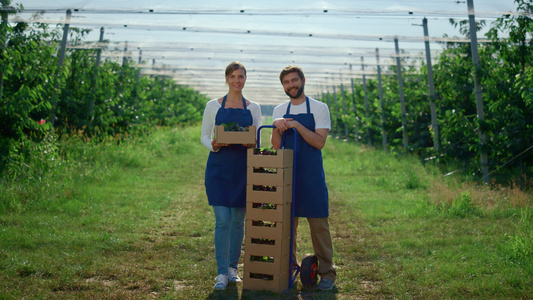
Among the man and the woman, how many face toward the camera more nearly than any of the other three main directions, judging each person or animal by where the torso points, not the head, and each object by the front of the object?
2

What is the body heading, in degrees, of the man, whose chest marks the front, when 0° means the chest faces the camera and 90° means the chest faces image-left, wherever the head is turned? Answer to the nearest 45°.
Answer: approximately 0°

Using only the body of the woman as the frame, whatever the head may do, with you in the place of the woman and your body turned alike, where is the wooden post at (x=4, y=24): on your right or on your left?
on your right

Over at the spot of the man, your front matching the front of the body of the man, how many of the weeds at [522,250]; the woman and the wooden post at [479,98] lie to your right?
1

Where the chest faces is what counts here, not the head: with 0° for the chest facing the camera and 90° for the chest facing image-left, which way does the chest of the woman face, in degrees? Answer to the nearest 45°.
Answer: approximately 0°

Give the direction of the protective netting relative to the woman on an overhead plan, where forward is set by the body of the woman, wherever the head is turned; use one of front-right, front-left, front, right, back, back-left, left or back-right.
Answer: back
